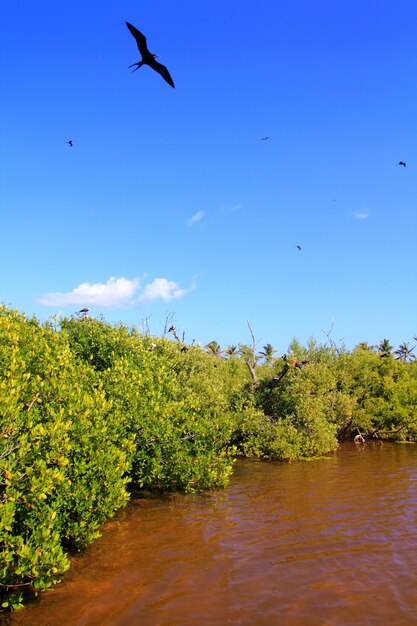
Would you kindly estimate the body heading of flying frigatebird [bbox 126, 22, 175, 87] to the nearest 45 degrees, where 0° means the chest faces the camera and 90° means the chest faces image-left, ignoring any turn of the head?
approximately 270°
